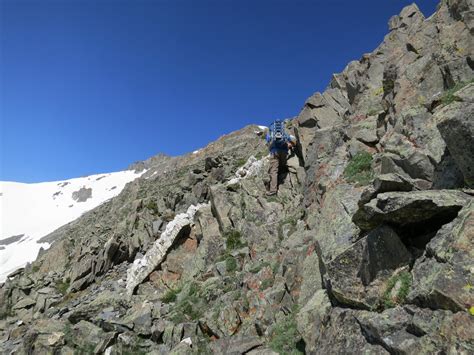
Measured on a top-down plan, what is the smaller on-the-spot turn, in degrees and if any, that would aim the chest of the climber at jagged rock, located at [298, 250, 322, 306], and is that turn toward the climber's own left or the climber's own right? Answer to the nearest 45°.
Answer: approximately 180°

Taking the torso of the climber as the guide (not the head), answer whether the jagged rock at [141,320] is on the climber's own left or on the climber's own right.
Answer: on the climber's own left

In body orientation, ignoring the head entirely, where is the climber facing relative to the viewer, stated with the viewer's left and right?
facing away from the viewer

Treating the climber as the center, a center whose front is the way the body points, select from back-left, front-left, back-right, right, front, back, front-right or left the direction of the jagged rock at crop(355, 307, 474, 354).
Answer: back

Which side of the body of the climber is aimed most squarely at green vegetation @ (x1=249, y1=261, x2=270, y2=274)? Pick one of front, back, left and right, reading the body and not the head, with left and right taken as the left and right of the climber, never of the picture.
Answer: back

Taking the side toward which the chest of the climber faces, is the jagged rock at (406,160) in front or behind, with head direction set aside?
behind

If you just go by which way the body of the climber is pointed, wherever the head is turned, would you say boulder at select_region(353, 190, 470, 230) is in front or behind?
behind

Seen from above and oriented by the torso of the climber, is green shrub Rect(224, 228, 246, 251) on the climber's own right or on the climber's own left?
on the climber's own left

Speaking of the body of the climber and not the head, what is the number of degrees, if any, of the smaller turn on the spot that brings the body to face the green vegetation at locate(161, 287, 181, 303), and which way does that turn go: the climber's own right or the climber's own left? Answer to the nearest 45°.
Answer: approximately 135° to the climber's own left

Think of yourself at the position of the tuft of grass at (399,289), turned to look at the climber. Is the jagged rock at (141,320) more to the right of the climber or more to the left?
left

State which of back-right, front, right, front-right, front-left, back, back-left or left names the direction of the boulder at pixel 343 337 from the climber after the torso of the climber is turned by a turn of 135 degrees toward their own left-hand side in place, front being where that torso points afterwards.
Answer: front-left

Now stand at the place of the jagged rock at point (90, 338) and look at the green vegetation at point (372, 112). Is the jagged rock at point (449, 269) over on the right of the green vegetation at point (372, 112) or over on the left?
right

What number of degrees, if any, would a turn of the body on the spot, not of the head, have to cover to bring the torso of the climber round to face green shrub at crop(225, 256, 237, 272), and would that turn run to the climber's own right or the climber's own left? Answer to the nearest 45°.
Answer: approximately 135° to the climber's own left

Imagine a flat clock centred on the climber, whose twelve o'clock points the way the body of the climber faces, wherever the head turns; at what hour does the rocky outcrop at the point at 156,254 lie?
The rocky outcrop is roughly at 7 o'clock from the climber.
